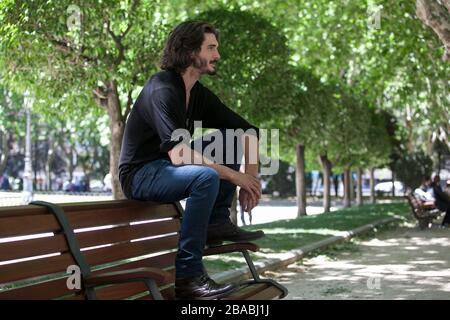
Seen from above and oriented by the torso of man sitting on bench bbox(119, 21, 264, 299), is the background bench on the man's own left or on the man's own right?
on the man's own left

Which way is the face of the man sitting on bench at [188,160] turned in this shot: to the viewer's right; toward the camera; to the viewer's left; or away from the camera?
to the viewer's right

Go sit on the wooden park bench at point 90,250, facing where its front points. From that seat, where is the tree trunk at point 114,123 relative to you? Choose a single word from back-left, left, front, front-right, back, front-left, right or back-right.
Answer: back-left

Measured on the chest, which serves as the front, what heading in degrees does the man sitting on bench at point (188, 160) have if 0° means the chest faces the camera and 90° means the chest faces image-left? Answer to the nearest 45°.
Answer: approximately 270°

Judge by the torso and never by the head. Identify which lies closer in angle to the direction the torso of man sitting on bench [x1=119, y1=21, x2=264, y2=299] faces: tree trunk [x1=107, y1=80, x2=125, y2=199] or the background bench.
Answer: the background bench
